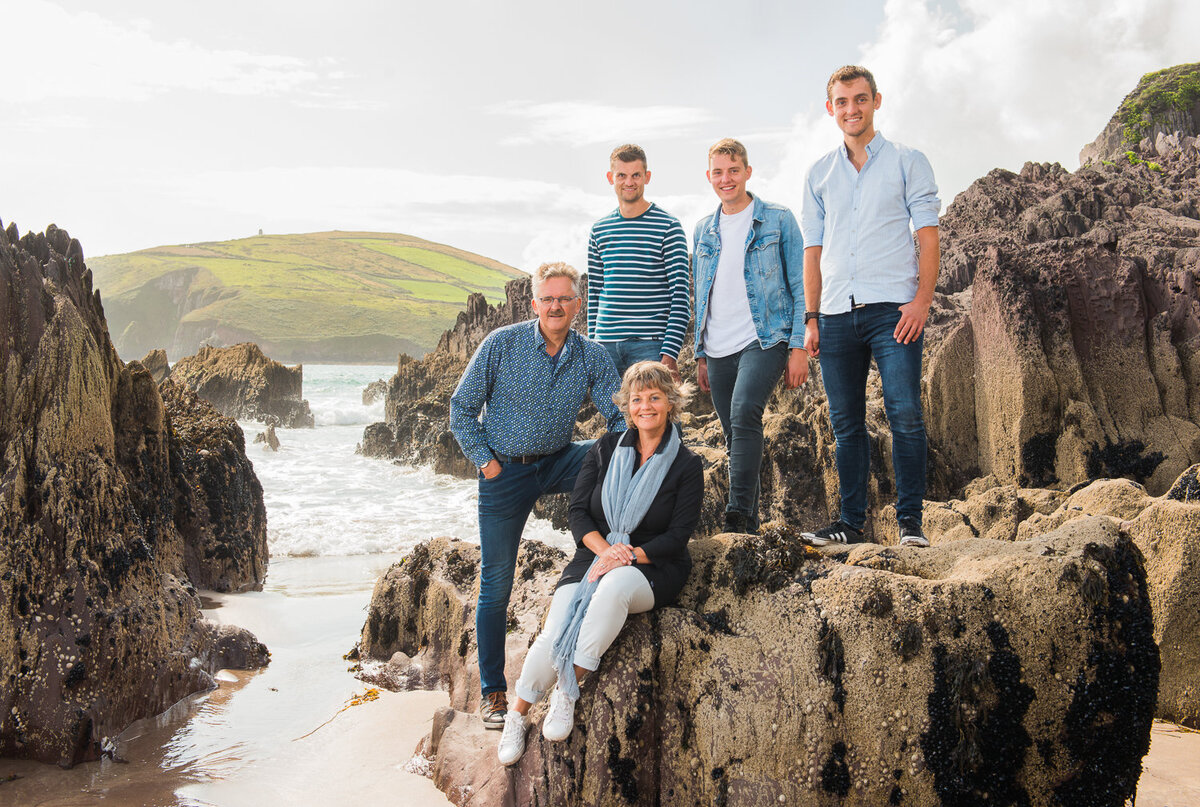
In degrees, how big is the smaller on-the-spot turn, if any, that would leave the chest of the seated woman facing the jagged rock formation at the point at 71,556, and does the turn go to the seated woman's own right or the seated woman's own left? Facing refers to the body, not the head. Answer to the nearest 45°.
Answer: approximately 90° to the seated woman's own right

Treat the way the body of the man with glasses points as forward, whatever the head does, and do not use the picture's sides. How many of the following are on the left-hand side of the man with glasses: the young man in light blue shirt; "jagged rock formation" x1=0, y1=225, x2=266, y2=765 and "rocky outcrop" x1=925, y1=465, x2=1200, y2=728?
2

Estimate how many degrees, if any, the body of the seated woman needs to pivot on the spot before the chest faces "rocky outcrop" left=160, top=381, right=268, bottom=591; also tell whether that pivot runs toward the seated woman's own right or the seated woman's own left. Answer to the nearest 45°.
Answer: approximately 90° to the seated woman's own right

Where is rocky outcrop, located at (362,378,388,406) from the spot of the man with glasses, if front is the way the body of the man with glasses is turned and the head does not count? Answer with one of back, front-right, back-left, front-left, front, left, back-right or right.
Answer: back

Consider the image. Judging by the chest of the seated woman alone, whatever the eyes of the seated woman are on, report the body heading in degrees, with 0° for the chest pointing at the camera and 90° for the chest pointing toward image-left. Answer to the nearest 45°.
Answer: approximately 45°

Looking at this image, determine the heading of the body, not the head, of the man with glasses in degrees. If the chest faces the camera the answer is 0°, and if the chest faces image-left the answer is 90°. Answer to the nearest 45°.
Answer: approximately 0°

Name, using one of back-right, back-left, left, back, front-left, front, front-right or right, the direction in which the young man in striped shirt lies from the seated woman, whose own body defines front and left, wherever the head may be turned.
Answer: back-right

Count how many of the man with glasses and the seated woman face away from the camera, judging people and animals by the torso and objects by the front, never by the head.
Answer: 0

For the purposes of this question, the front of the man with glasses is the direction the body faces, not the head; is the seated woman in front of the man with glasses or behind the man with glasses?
in front

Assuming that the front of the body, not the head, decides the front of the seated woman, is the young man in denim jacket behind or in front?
behind
